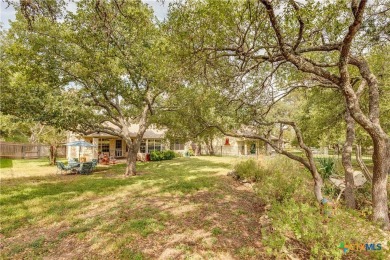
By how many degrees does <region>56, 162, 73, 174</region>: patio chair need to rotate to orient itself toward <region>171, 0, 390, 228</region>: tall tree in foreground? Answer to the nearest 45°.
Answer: approximately 90° to its right

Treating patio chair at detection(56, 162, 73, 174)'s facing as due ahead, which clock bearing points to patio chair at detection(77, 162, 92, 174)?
patio chair at detection(77, 162, 92, 174) is roughly at 12 o'clock from patio chair at detection(56, 162, 73, 174).

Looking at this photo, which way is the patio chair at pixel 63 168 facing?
to the viewer's right

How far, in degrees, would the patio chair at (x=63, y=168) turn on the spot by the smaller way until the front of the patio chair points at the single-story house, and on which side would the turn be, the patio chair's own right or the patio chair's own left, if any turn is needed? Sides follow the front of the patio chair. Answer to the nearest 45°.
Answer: approximately 45° to the patio chair's own left

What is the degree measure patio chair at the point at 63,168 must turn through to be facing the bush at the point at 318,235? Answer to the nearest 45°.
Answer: approximately 90° to its right

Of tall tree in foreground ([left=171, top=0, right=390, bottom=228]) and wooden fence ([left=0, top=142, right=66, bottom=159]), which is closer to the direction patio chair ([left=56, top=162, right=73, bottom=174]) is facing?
the tall tree in foreground

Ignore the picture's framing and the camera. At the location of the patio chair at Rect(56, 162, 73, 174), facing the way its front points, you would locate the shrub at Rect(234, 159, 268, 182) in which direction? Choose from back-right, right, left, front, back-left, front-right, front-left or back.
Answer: front-right
